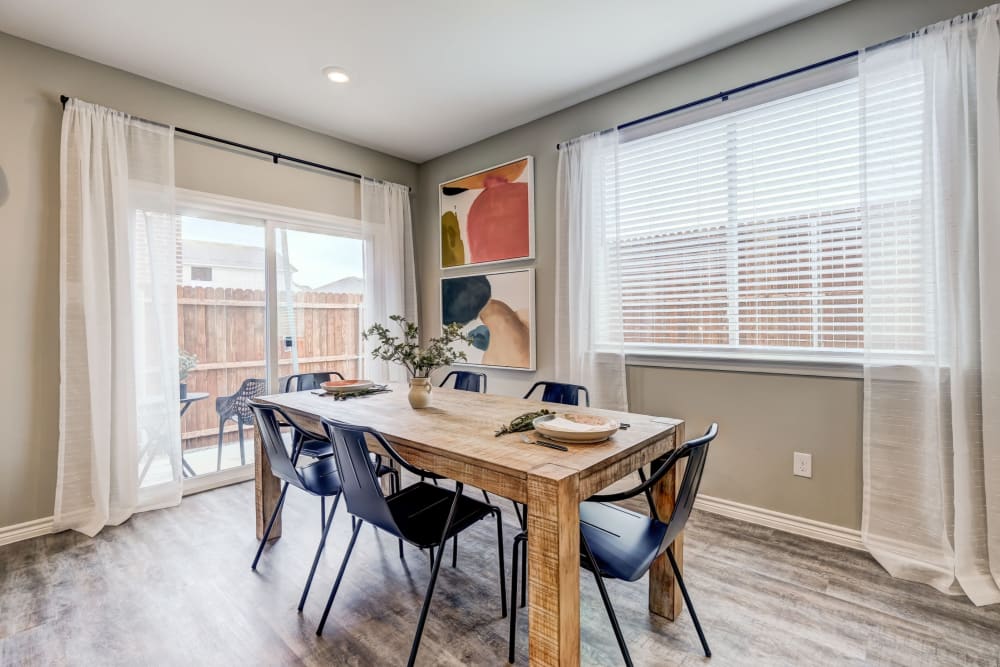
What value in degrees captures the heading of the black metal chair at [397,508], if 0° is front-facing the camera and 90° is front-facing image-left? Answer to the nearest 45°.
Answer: approximately 225°

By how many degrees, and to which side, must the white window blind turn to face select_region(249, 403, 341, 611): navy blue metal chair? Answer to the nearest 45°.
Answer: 0° — it already faces it

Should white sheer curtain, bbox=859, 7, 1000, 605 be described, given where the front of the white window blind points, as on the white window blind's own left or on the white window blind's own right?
on the white window blind's own left

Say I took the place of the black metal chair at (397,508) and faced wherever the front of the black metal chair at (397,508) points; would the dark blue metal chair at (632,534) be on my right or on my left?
on my right

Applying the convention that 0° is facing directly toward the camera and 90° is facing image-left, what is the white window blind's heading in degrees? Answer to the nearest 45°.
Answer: approximately 45°

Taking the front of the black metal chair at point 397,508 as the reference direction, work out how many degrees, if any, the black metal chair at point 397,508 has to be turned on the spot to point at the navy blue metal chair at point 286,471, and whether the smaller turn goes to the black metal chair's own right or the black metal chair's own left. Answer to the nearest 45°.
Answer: approximately 90° to the black metal chair's own left

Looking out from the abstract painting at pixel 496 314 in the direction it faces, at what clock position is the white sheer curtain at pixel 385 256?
The white sheer curtain is roughly at 2 o'clock from the abstract painting.

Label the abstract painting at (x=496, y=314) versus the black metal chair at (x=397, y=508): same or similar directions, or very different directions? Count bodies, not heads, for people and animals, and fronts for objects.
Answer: very different directions

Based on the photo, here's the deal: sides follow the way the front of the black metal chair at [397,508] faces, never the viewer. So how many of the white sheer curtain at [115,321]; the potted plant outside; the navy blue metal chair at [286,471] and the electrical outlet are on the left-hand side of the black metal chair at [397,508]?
3
